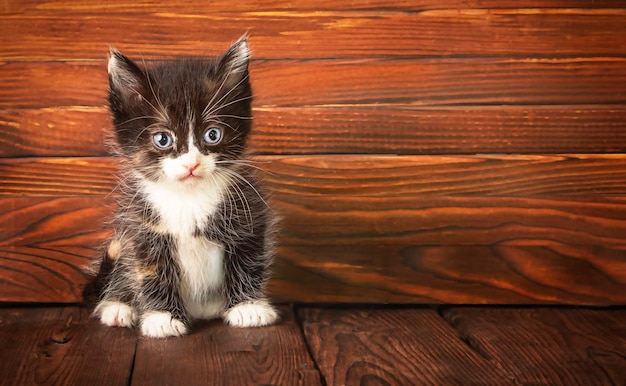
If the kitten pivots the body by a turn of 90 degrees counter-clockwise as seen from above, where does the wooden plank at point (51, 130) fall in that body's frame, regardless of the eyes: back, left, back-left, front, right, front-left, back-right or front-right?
back-left

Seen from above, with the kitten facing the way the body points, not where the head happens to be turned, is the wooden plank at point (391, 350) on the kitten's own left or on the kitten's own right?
on the kitten's own left

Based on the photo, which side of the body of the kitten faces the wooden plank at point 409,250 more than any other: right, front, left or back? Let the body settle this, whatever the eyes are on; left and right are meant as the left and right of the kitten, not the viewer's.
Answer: left

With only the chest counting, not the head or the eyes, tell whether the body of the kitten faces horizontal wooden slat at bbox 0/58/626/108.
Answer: no

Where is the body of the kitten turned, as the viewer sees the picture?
toward the camera

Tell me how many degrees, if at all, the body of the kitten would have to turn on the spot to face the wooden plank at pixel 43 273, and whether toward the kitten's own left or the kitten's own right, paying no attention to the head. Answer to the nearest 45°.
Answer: approximately 135° to the kitten's own right

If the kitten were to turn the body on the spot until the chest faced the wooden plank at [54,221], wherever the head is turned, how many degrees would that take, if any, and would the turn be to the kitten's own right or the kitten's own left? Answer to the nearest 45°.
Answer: approximately 135° to the kitten's own right

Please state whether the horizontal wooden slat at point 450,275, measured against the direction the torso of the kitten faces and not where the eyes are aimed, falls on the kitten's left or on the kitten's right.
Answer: on the kitten's left
